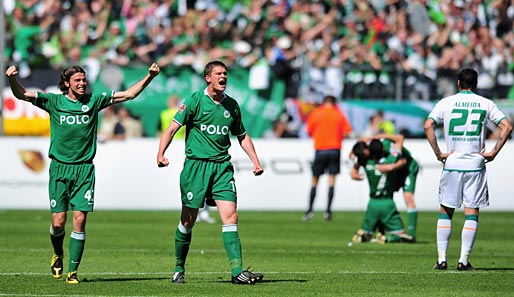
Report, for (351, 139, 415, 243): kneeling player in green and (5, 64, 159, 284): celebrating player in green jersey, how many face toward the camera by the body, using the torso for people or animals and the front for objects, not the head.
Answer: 1

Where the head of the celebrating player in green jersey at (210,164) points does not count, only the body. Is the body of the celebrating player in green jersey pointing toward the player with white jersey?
no

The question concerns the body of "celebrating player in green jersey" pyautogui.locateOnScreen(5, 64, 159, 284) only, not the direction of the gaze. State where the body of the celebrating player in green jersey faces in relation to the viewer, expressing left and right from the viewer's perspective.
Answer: facing the viewer

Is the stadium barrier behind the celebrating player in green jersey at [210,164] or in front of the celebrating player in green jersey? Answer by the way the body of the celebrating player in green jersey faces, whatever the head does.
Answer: behind

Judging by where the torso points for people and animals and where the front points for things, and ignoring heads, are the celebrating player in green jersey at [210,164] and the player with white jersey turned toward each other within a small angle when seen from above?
no

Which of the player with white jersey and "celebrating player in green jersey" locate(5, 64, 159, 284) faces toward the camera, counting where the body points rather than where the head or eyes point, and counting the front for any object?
the celebrating player in green jersey

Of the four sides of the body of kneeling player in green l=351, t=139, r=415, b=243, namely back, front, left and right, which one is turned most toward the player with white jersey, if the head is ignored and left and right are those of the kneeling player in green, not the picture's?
back

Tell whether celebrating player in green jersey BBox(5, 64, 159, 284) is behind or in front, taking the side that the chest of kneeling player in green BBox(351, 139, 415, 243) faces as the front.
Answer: behind

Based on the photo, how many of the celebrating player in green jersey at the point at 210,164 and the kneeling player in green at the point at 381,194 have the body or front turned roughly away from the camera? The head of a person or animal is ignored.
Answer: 1

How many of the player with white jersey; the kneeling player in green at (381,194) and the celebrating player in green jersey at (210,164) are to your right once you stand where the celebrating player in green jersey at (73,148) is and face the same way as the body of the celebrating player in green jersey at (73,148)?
0

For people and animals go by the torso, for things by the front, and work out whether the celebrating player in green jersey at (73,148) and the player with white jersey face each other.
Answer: no

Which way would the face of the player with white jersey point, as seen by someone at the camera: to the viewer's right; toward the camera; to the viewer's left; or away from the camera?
away from the camera

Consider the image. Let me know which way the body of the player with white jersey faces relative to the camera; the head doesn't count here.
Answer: away from the camera

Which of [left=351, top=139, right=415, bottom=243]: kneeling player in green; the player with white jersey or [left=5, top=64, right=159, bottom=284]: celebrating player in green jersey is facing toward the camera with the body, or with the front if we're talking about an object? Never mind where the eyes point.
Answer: the celebrating player in green jersey

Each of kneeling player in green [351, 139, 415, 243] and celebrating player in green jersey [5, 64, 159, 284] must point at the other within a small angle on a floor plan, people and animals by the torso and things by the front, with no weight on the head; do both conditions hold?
no

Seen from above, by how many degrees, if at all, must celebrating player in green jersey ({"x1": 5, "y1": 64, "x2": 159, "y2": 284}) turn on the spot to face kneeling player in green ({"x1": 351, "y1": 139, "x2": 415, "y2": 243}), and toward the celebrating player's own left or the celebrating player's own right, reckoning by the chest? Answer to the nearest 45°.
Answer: approximately 135° to the celebrating player's own left

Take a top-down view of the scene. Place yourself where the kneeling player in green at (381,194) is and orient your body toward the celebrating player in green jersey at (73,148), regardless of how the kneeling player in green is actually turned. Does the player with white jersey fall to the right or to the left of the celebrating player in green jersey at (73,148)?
left
